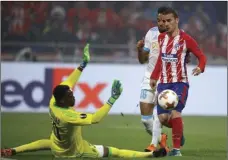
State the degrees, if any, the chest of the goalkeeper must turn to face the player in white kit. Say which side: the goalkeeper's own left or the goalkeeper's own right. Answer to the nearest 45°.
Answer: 0° — they already face them

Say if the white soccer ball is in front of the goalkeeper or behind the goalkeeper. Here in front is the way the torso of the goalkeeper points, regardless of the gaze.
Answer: in front

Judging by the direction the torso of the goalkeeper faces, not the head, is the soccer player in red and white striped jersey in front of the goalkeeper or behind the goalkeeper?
in front
